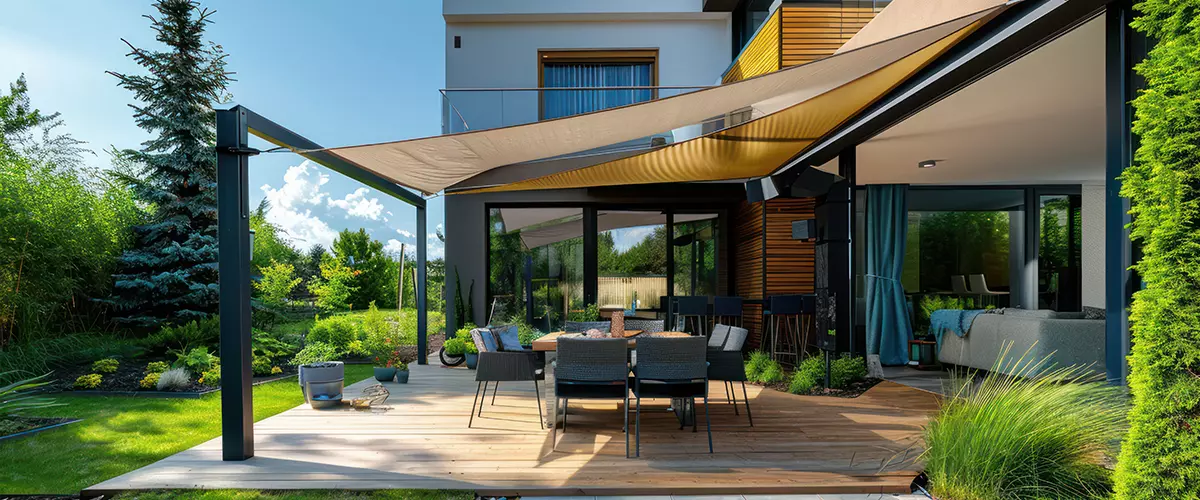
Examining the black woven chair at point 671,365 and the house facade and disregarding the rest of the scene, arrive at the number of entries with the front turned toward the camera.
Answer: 1

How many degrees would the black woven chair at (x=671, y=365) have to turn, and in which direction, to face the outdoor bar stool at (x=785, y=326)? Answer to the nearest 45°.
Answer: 0° — it already faces it

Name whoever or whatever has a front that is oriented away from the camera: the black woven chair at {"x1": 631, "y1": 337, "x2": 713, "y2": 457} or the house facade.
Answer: the black woven chair

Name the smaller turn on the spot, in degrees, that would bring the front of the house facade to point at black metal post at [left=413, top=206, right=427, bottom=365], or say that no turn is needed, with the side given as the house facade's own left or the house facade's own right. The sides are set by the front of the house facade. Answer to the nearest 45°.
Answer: approximately 45° to the house facade's own right

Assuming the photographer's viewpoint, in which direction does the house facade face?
facing the viewer

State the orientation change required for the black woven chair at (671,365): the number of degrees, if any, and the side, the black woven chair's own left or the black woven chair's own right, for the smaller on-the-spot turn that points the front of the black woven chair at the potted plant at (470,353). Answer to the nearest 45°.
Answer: approximately 45° to the black woven chair's own left

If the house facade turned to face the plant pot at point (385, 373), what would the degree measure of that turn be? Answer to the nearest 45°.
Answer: approximately 45° to its right

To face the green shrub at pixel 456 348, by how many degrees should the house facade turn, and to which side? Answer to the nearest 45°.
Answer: approximately 90° to its right

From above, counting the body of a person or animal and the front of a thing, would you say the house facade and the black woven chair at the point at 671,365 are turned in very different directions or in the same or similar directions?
very different directions

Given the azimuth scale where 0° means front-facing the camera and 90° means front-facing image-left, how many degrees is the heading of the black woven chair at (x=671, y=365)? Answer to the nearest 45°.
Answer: approximately 180°

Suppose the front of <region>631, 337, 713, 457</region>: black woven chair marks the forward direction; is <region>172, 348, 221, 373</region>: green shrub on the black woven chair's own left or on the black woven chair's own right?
on the black woven chair's own left

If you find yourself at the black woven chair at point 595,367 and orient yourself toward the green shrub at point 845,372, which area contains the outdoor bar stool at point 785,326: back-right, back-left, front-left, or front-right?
front-left
